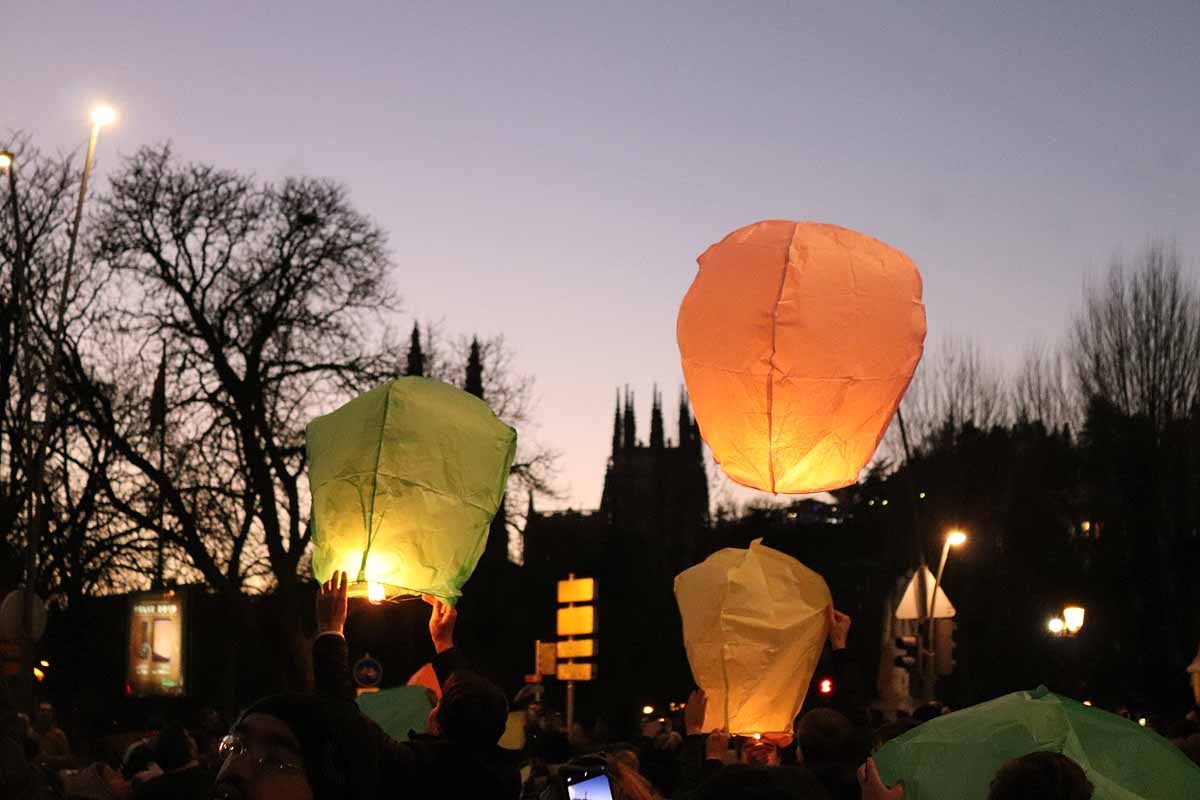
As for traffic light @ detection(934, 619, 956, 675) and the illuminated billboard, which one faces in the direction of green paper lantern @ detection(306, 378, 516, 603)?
the illuminated billboard

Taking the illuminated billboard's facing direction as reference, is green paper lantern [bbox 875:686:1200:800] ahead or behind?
ahead

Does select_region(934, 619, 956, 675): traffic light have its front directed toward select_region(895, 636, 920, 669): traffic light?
no

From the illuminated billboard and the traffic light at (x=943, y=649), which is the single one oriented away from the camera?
the traffic light

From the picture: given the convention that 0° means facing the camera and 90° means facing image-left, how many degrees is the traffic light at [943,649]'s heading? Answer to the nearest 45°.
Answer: approximately 180°

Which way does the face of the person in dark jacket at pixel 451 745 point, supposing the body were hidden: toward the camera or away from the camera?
away from the camera

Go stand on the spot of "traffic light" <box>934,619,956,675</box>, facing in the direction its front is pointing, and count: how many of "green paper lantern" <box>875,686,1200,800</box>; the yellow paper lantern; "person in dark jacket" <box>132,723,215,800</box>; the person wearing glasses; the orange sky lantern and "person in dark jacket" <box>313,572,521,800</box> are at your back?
6

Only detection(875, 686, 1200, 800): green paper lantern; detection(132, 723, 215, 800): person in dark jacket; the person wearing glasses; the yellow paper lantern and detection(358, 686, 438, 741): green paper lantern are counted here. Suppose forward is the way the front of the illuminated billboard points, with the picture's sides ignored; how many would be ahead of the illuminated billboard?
5

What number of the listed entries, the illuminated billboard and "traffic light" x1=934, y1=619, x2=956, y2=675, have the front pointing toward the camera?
1

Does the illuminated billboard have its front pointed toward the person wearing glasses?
yes

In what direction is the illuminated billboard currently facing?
toward the camera

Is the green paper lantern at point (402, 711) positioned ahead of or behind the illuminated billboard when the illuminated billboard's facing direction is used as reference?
ahead

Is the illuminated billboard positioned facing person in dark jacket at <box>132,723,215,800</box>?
yes
